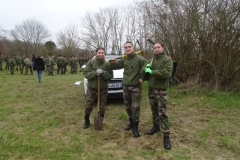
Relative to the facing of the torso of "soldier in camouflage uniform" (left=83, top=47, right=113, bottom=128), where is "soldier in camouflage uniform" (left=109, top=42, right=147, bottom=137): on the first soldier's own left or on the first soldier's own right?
on the first soldier's own left

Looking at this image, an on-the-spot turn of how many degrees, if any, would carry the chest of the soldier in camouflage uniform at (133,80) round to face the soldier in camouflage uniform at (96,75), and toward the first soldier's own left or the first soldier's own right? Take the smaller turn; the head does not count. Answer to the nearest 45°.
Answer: approximately 135° to the first soldier's own right

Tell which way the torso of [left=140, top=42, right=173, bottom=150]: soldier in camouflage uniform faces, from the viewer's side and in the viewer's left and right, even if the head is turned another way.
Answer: facing the viewer and to the left of the viewer

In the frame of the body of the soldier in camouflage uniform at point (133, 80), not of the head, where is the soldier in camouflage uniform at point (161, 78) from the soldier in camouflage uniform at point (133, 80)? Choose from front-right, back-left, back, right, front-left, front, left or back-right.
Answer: front-left

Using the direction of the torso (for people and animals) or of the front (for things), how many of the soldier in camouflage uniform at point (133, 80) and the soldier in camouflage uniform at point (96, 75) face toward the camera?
2

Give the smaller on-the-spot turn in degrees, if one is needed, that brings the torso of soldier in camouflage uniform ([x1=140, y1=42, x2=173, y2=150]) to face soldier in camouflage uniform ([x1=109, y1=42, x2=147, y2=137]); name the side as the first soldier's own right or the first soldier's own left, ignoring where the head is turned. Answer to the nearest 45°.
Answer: approximately 90° to the first soldier's own right

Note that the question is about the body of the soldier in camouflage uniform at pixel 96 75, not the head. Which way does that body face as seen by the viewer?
toward the camera
